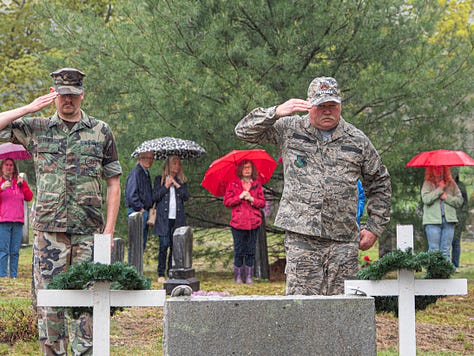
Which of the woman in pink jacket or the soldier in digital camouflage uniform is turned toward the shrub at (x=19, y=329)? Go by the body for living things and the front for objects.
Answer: the woman in pink jacket

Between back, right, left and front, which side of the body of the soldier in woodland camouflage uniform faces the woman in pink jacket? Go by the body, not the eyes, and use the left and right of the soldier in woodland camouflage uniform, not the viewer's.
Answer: back

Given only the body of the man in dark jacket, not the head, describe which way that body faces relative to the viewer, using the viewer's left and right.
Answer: facing the viewer and to the right of the viewer

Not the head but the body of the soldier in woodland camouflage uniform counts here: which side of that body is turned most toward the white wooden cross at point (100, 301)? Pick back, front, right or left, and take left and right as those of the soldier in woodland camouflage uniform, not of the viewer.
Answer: front

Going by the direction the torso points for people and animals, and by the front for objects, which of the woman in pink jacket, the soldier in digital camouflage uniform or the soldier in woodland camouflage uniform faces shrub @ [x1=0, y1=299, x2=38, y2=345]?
the woman in pink jacket

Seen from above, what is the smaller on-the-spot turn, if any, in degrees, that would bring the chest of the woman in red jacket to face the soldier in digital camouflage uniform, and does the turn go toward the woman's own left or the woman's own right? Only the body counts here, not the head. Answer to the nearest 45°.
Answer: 0° — they already face them

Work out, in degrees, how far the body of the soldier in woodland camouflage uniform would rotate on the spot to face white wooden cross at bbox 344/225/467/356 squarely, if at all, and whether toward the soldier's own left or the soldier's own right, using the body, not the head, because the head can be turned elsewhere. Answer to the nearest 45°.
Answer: approximately 45° to the soldier's own left

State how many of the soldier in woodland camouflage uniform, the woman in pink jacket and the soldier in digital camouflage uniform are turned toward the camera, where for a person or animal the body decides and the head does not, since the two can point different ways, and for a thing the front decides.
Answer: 3

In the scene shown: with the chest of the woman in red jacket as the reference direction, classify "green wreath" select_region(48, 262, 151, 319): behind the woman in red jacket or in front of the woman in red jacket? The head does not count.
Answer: in front

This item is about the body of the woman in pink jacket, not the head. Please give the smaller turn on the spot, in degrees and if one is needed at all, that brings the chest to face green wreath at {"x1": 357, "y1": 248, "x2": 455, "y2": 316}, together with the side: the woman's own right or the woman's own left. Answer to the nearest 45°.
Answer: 0° — they already face it

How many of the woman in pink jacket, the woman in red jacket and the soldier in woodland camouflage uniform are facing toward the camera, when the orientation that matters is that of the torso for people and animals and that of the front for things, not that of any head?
3

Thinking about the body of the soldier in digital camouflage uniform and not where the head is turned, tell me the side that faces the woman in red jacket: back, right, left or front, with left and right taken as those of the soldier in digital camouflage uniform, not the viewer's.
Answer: back
